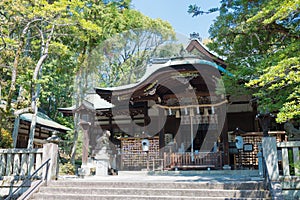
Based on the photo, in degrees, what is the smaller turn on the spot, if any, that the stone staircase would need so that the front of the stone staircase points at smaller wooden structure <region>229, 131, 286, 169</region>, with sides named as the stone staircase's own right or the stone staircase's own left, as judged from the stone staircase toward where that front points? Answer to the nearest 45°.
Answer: approximately 135° to the stone staircase's own left

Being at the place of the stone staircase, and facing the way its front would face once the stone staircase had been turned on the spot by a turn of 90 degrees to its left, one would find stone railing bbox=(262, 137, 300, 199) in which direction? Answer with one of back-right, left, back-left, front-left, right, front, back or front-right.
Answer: front

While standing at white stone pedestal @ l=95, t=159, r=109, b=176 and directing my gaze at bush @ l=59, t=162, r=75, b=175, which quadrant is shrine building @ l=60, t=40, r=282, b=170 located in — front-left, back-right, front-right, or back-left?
back-right

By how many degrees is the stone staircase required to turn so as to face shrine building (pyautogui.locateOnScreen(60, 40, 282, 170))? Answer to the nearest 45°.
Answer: approximately 180°

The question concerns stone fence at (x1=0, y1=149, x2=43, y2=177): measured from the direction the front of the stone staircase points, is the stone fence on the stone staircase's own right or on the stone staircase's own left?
on the stone staircase's own right

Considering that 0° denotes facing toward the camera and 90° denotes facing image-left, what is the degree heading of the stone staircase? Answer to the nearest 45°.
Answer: approximately 0°
